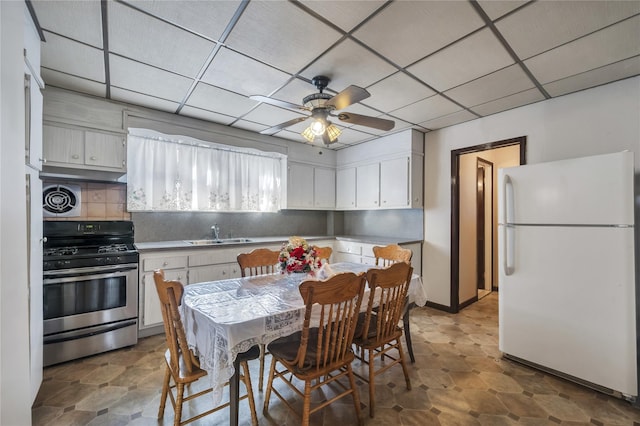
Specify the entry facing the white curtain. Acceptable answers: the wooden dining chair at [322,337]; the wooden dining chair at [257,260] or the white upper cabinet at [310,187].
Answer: the wooden dining chair at [322,337]

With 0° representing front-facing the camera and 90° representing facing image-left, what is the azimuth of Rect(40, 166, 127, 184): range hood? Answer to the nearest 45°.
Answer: approximately 0°

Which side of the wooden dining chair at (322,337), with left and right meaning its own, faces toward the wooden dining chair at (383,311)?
right

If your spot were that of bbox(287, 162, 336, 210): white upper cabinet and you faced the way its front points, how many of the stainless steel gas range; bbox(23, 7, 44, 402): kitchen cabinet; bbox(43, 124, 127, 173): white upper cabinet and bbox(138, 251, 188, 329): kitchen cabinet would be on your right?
4

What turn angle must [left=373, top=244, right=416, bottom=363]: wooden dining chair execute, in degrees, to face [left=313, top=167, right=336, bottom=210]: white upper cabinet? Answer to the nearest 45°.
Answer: approximately 90° to its right

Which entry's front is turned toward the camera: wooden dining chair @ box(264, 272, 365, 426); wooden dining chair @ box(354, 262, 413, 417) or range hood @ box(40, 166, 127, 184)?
the range hood

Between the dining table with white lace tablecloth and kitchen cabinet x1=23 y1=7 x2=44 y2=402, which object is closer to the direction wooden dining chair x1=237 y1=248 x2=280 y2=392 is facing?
the dining table with white lace tablecloth

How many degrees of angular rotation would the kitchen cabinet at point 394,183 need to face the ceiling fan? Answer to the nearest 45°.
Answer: approximately 45° to its left

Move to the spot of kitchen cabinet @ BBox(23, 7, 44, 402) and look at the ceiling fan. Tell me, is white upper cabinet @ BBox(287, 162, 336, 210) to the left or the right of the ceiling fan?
left
